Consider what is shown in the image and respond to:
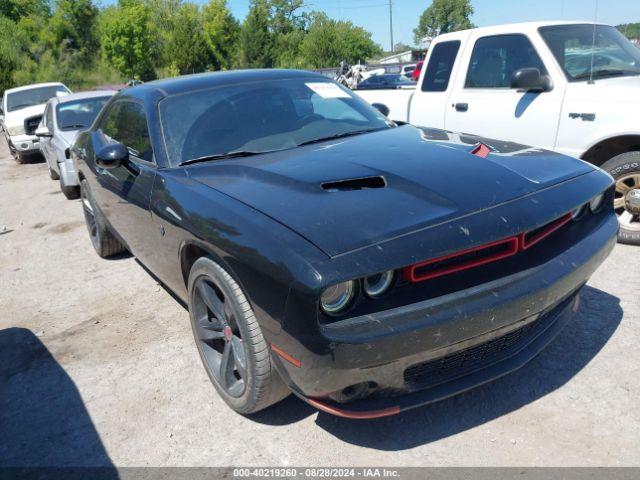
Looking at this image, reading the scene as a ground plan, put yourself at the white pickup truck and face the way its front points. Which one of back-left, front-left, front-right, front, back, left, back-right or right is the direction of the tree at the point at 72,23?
back

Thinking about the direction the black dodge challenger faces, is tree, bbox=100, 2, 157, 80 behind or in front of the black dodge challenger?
behind

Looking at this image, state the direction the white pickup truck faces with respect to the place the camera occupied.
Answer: facing the viewer and to the right of the viewer

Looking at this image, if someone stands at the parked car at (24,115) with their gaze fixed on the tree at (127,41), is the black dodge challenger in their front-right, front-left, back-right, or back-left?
back-right

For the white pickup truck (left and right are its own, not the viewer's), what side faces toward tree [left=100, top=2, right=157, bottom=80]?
back

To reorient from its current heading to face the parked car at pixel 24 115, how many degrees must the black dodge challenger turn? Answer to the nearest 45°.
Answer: approximately 180°

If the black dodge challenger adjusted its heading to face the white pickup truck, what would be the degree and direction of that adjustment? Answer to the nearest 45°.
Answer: approximately 90° to its left

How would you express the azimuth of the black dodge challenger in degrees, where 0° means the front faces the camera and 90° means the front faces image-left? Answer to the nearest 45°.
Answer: approximately 315°

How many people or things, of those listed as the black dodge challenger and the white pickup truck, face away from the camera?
0

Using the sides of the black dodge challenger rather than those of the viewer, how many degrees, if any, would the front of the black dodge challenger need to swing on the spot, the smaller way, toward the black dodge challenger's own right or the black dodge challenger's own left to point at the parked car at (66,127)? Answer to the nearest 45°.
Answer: approximately 180°

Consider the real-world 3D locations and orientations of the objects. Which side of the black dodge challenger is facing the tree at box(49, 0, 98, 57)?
back
